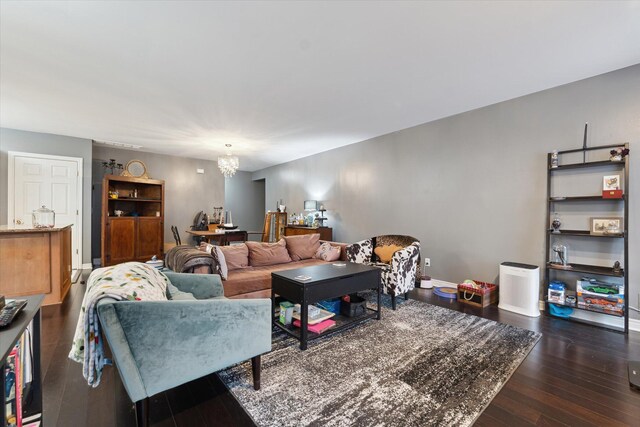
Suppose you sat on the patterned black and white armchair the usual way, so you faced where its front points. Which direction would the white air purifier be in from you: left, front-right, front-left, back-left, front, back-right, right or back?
back-left

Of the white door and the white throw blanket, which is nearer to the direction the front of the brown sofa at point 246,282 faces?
the white throw blanket

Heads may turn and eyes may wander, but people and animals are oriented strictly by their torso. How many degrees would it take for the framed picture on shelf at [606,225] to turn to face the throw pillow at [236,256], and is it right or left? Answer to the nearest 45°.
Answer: approximately 45° to its right

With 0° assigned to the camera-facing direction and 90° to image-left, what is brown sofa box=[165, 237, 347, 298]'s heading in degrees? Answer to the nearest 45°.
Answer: approximately 315°

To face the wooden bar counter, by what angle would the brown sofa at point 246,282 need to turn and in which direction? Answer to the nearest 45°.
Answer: approximately 135° to its right
